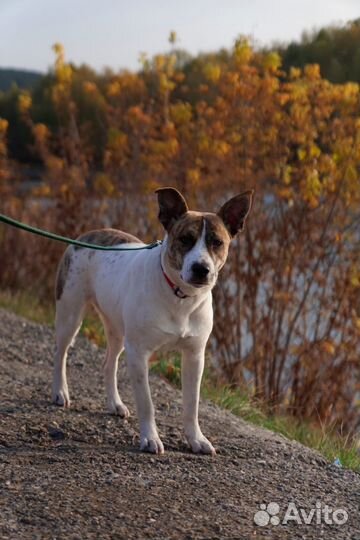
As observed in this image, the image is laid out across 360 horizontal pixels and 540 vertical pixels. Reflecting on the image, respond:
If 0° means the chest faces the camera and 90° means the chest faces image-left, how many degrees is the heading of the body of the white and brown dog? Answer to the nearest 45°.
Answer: approximately 315°
